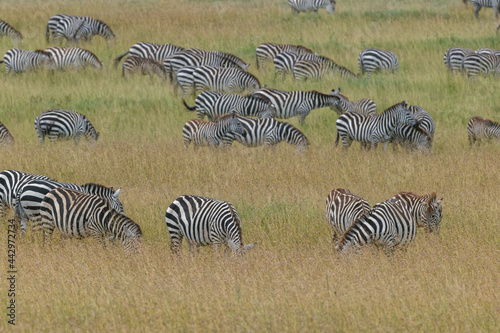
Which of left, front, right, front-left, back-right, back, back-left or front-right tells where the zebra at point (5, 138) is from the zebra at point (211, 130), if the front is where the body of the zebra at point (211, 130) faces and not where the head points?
back

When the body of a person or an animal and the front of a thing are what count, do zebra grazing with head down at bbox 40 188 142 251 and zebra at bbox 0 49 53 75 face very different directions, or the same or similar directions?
same or similar directions

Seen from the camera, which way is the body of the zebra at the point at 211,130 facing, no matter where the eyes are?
to the viewer's right

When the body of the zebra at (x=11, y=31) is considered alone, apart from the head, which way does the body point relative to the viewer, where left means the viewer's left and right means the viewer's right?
facing to the right of the viewer

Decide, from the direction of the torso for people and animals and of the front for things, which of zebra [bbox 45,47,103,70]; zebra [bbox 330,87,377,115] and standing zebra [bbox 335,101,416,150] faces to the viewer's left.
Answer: zebra [bbox 330,87,377,115]

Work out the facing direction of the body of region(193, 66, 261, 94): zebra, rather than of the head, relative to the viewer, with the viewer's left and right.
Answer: facing to the right of the viewer

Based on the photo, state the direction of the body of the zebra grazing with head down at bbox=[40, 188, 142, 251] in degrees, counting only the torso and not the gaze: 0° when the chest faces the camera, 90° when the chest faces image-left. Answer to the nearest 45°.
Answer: approximately 270°

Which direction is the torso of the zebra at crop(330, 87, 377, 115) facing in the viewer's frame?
to the viewer's left

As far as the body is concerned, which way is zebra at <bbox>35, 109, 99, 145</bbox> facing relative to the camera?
to the viewer's right

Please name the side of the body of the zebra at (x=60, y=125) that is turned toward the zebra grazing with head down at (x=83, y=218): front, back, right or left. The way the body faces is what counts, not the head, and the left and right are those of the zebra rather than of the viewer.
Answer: right

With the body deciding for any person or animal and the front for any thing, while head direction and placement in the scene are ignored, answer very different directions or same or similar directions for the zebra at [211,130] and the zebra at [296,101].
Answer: same or similar directions

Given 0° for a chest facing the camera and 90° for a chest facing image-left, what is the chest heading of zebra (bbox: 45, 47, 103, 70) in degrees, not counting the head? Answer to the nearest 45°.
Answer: approximately 270°

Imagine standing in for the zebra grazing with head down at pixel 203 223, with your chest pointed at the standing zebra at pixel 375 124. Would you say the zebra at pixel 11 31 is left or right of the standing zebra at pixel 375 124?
left

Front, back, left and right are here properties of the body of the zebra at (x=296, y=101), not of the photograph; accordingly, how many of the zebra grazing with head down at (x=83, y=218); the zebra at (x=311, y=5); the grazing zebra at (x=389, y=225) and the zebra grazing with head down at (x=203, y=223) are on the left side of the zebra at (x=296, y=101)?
1

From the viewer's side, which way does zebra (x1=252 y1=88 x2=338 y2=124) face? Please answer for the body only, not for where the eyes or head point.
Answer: to the viewer's right

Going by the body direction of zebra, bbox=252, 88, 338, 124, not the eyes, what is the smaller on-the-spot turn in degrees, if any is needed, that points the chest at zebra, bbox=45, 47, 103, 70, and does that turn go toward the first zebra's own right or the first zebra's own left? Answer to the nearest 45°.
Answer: approximately 135° to the first zebra's own left
